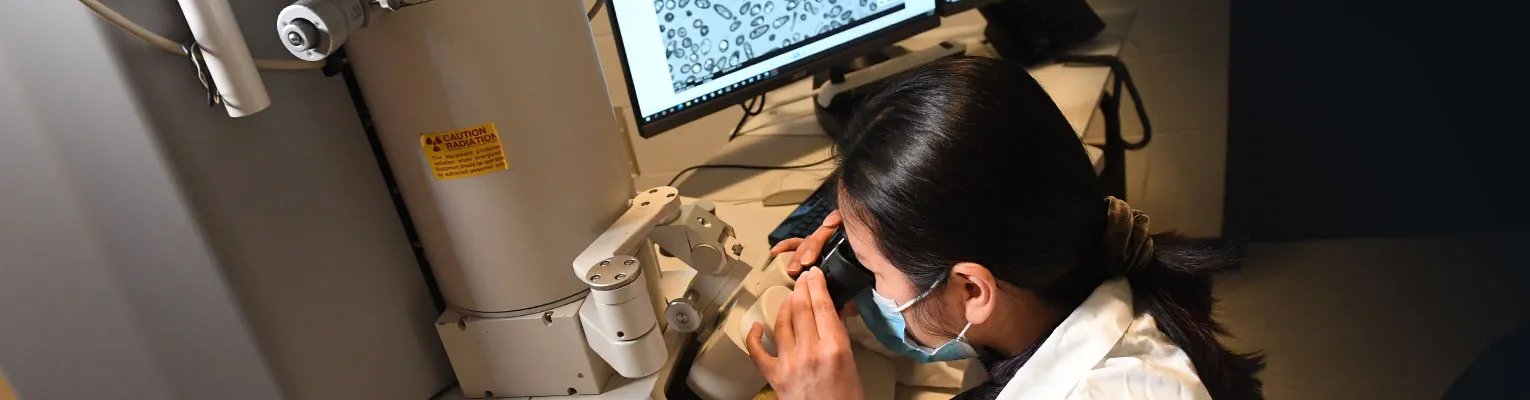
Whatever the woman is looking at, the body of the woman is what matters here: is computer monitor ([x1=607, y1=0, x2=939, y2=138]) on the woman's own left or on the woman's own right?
on the woman's own right

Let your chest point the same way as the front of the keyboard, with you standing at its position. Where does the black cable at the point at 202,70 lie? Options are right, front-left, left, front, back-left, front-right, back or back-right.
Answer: right

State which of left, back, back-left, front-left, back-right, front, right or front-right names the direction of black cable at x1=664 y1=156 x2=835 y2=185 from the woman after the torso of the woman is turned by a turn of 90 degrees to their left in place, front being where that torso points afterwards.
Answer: back-right

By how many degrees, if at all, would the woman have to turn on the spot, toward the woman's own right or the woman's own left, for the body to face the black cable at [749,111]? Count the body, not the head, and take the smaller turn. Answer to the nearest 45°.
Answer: approximately 45° to the woman's own right

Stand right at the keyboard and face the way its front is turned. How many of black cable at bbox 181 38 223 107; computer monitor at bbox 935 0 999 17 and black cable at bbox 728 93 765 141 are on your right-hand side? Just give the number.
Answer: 1

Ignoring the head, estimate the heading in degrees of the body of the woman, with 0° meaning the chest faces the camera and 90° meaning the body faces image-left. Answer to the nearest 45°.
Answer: approximately 90°
